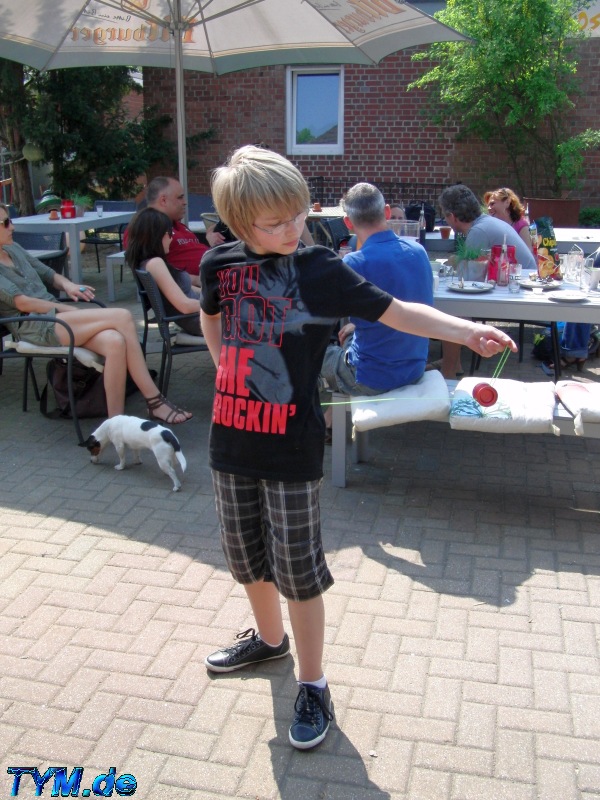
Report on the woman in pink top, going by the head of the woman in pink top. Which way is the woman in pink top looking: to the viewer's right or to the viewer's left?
to the viewer's left

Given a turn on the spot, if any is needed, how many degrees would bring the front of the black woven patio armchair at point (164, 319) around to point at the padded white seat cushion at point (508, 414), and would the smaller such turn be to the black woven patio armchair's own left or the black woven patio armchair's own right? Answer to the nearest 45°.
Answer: approximately 45° to the black woven patio armchair's own right

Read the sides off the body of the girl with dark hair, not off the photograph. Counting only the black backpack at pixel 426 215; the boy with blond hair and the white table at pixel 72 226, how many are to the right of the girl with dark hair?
1

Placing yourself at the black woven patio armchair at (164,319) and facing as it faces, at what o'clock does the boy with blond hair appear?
The boy with blond hair is roughly at 3 o'clock from the black woven patio armchair.

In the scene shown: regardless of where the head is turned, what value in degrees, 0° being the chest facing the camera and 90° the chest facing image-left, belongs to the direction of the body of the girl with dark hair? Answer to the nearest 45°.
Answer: approximately 270°

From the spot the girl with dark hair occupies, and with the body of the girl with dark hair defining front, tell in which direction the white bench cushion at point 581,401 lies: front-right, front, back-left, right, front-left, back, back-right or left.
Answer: front-right

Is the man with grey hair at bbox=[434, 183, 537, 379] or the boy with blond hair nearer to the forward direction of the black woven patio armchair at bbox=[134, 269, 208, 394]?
the man with grey hair

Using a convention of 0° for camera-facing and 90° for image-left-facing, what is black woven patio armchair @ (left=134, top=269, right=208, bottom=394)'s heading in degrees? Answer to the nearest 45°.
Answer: approximately 270°

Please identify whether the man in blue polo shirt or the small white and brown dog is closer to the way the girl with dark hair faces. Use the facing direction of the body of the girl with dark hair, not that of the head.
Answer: the man in blue polo shirt

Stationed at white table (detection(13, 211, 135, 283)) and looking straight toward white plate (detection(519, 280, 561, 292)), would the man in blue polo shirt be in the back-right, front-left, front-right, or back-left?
front-right

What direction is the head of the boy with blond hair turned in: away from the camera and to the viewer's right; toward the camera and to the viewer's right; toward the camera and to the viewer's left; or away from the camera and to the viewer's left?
toward the camera and to the viewer's right
